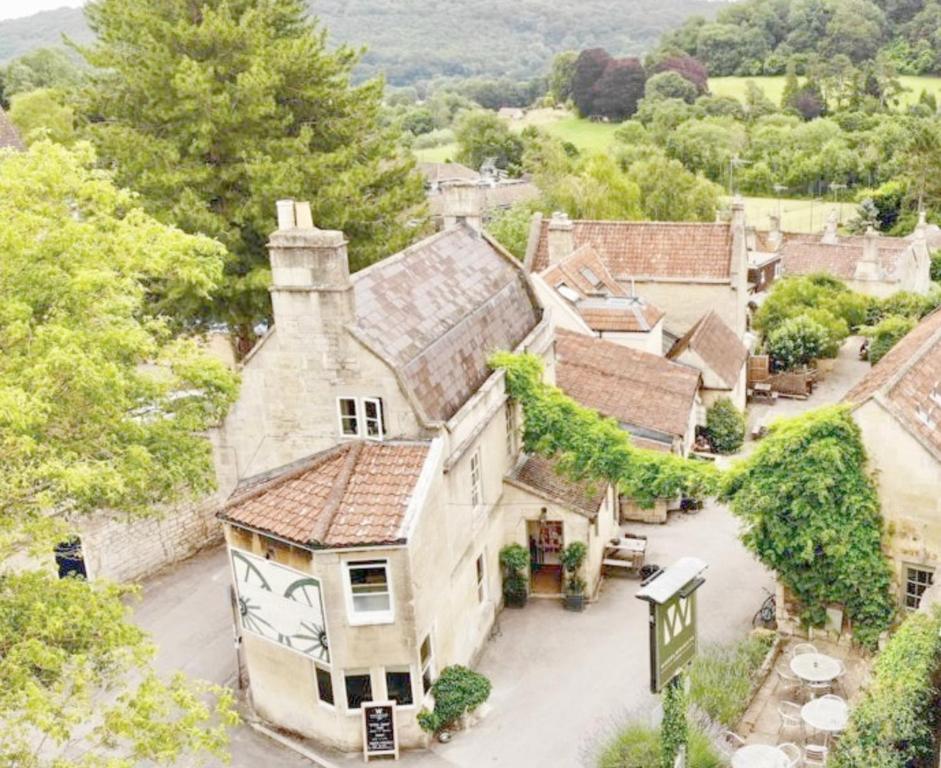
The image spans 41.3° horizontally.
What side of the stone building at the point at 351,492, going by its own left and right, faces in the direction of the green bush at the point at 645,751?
front

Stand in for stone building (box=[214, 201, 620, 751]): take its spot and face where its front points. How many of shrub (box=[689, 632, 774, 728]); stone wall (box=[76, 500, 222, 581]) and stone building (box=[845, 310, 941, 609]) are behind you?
1

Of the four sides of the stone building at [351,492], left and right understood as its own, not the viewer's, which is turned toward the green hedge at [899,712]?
left

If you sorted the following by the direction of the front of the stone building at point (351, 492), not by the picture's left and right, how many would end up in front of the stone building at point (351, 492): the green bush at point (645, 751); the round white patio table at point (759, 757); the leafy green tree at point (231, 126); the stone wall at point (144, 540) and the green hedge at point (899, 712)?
3

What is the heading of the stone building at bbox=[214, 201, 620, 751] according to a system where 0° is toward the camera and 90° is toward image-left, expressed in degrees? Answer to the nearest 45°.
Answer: approximately 315°

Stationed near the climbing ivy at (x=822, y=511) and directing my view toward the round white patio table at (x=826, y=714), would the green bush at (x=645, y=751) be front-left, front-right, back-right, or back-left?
front-right

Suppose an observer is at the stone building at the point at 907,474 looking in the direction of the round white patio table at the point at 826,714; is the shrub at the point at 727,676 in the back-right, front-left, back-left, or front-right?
front-right

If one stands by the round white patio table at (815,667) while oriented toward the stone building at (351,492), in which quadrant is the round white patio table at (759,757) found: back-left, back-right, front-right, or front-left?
front-left

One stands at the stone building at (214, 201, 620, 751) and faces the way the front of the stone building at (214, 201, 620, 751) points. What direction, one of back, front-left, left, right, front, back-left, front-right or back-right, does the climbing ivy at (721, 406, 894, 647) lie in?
front-left

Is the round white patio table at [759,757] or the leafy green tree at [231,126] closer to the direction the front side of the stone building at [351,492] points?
the round white patio table

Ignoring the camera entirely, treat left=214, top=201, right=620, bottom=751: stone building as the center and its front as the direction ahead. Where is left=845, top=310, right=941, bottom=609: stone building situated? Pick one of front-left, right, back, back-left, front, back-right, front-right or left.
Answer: front-left

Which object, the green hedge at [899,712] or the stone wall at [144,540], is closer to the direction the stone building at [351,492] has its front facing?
the green hedge

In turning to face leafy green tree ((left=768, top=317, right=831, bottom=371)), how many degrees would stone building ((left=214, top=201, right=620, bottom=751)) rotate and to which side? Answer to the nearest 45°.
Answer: approximately 90° to its left

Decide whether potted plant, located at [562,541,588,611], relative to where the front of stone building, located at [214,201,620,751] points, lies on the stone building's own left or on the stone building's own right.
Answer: on the stone building's own left

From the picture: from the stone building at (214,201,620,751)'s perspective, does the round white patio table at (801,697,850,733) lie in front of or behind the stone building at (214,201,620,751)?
in front

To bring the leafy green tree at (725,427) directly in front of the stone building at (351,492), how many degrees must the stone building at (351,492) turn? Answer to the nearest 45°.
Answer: approximately 90° to its left

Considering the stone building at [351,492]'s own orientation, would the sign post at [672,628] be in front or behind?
in front
